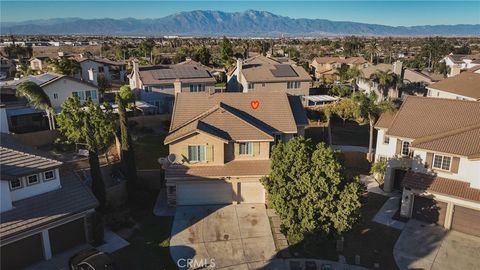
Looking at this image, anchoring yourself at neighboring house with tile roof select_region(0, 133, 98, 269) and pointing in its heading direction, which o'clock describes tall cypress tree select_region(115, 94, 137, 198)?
The tall cypress tree is roughly at 9 o'clock from the neighboring house with tile roof.

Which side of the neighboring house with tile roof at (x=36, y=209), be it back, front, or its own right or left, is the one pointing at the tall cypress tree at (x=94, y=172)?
left

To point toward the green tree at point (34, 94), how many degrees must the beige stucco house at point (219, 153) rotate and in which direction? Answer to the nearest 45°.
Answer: approximately 135° to its right

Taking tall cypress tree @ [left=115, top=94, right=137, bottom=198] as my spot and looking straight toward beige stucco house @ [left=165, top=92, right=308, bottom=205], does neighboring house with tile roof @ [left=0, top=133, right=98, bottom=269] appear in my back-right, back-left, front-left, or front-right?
back-right

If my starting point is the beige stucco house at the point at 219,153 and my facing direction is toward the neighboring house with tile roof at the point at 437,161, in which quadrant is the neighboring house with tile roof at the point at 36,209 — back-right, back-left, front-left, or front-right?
back-right

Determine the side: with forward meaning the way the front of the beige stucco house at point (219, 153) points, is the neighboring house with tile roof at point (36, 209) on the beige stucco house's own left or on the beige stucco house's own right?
on the beige stucco house's own right

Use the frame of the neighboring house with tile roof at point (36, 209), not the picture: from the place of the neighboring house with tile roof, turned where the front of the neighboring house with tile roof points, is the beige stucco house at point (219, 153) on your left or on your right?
on your left

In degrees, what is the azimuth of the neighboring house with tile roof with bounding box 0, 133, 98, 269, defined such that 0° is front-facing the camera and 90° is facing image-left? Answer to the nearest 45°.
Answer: approximately 315°

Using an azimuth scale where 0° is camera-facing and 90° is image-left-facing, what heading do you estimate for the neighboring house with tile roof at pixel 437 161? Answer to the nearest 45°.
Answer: approximately 45°
